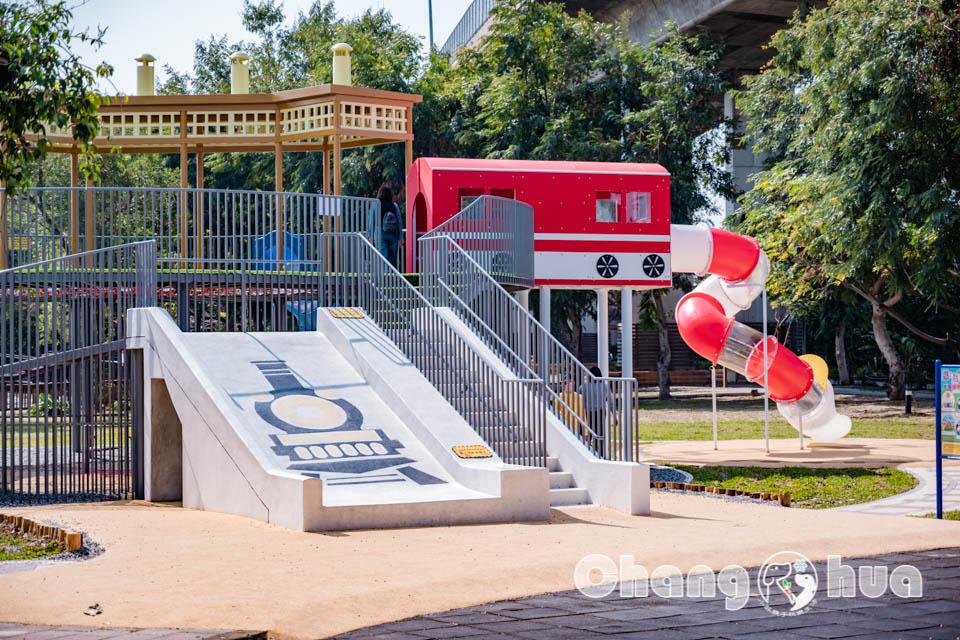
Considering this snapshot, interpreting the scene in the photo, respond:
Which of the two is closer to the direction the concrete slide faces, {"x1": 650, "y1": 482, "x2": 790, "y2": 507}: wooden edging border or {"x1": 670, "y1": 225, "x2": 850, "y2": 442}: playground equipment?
the wooden edging border

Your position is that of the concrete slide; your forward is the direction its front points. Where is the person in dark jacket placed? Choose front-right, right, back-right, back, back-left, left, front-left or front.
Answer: back-left

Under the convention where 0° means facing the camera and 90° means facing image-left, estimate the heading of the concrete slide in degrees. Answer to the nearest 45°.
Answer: approximately 315°

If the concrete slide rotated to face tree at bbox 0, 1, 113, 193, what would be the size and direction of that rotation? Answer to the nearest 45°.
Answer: approximately 90° to its right

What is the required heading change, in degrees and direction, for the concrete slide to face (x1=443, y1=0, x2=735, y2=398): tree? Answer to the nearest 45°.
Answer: approximately 135° to its left

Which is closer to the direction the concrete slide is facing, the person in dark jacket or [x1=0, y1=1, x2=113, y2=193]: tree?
the tree

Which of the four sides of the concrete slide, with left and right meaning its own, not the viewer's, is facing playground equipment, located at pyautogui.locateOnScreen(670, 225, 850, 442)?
left

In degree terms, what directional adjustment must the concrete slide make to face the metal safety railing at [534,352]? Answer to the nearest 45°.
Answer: approximately 45° to its left

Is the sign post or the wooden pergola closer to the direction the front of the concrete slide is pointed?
the sign post

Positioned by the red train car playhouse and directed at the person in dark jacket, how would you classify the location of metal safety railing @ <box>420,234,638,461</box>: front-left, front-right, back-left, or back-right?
front-left

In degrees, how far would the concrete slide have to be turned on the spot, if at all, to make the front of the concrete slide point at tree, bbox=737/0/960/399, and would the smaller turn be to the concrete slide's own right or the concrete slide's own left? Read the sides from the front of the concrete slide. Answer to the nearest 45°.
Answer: approximately 90° to the concrete slide's own left

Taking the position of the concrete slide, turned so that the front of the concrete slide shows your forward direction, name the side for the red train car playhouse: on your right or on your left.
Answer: on your left

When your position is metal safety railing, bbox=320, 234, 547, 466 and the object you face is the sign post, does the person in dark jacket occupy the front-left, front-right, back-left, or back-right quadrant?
back-left

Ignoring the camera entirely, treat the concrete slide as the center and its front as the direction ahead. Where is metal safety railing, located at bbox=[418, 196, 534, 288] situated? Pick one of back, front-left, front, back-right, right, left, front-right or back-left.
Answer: left
